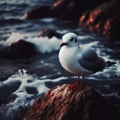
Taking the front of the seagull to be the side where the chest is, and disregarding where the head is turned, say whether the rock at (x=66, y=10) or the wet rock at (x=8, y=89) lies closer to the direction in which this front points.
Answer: the wet rock

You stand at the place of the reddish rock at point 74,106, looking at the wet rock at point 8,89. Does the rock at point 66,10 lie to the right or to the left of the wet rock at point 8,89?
right

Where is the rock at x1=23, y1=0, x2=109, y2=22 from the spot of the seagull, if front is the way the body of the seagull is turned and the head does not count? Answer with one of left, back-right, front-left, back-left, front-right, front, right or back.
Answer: back-right

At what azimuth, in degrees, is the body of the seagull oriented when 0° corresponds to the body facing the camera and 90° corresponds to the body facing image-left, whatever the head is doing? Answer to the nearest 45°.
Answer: approximately 45°

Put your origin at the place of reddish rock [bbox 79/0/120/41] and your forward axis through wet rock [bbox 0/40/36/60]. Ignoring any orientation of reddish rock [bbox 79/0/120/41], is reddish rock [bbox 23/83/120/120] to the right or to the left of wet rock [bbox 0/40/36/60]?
left

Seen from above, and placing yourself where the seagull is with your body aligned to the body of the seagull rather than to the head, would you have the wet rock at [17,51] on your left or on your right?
on your right

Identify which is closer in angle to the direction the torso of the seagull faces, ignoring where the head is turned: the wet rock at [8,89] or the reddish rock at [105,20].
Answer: the wet rock

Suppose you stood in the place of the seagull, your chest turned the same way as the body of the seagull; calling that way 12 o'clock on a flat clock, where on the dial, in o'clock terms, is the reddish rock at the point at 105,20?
The reddish rock is roughly at 5 o'clock from the seagull.
